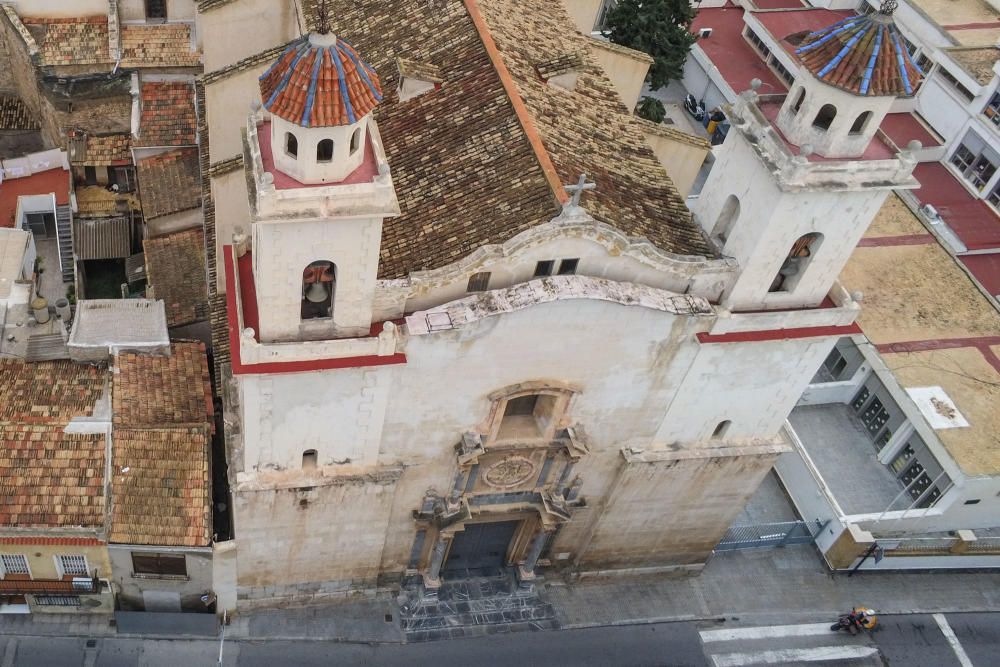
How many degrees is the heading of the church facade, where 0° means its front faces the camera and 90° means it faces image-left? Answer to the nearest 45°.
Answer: approximately 0°

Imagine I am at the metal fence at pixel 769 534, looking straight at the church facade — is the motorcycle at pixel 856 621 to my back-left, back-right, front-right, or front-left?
back-left

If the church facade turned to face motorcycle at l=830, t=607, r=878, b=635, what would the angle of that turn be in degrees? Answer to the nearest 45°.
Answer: approximately 90° to its left

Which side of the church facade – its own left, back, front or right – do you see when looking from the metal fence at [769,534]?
left
